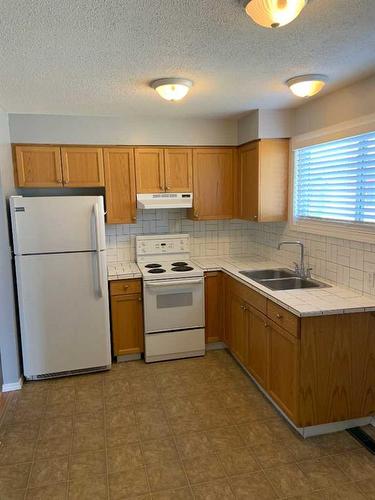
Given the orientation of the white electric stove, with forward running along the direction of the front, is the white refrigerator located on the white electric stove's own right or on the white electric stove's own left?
on the white electric stove's own right

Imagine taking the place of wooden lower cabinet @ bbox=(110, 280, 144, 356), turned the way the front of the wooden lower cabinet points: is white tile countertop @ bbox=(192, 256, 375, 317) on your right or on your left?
on your left

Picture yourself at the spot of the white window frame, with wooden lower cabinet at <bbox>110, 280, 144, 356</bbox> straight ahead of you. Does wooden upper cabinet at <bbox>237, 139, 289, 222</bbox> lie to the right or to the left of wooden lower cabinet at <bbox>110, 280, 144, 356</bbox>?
right

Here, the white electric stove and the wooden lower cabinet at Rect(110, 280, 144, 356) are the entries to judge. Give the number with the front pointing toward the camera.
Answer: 2

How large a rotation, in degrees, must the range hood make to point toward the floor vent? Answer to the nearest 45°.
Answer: approximately 45° to its left

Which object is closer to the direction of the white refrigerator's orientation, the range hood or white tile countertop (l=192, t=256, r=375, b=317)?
the white tile countertop

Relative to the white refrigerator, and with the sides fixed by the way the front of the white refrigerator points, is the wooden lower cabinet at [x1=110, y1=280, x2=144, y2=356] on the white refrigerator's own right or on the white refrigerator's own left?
on the white refrigerator's own left
